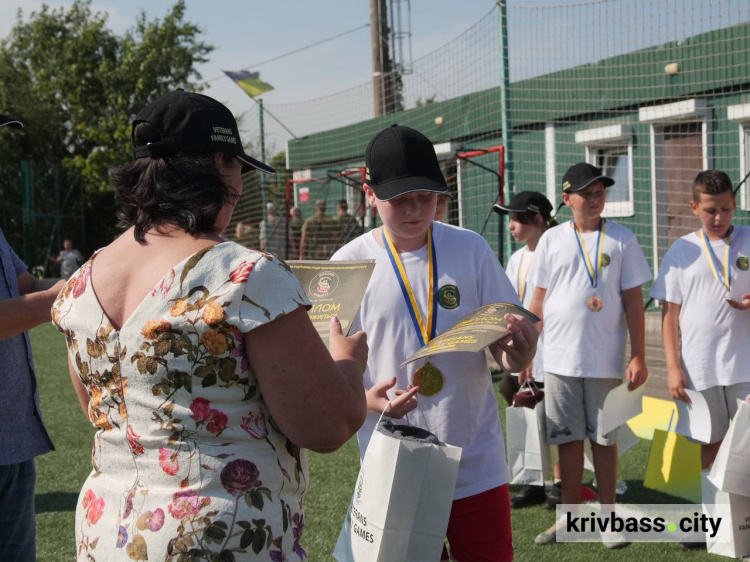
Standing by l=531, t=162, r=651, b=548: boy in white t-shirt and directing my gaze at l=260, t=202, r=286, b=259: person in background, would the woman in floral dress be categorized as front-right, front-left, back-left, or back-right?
back-left

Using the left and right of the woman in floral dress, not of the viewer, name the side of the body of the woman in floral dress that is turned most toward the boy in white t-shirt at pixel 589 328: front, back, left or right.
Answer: front

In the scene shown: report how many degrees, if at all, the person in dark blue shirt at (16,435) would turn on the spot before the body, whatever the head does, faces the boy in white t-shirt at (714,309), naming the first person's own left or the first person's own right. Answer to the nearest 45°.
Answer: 0° — they already face them

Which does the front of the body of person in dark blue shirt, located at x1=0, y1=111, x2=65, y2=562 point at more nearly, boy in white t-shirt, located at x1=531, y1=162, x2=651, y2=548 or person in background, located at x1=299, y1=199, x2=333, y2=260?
the boy in white t-shirt

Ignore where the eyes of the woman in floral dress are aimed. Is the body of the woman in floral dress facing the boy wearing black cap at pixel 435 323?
yes

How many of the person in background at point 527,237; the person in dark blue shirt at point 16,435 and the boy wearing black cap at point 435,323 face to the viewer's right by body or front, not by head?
1

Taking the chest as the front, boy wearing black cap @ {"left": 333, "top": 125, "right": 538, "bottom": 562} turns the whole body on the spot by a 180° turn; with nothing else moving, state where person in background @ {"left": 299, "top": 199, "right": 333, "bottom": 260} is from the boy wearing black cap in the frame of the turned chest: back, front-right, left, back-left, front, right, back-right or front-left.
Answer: front

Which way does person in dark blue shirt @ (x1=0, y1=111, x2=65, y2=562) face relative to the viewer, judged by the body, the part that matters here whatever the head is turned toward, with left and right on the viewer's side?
facing to the right of the viewer

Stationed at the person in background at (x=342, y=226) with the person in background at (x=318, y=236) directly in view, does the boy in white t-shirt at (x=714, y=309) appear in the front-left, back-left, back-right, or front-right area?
back-left
